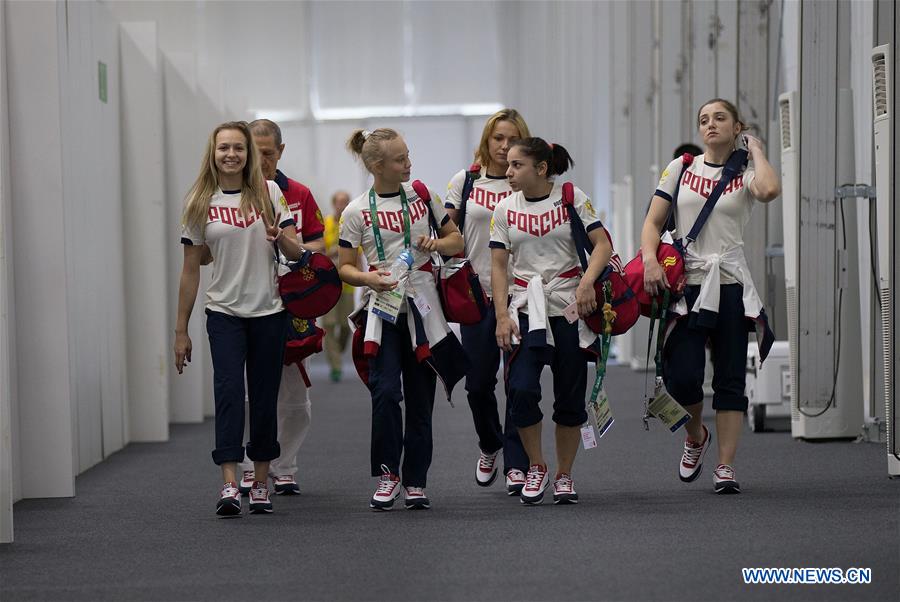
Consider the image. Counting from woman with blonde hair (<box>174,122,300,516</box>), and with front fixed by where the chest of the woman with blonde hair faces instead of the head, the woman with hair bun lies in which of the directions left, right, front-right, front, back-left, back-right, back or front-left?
left

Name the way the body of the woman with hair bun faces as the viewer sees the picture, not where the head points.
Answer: toward the camera

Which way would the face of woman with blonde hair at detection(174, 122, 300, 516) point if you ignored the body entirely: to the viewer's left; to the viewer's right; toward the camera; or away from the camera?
toward the camera

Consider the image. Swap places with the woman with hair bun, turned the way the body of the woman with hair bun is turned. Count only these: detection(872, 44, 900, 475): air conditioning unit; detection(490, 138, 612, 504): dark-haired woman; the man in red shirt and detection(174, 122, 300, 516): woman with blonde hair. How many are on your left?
2

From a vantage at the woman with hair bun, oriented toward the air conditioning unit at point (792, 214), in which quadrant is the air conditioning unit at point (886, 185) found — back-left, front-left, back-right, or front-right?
front-right

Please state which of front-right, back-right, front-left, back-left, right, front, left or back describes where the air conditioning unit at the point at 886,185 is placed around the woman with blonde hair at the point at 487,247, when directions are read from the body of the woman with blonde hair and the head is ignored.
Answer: left

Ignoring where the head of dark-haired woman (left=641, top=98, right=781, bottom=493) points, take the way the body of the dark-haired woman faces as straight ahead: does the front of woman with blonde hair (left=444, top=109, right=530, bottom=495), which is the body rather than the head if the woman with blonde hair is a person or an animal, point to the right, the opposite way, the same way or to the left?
the same way

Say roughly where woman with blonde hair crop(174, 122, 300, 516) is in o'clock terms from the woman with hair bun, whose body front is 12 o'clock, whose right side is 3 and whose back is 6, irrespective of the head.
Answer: The woman with blonde hair is roughly at 3 o'clock from the woman with hair bun.

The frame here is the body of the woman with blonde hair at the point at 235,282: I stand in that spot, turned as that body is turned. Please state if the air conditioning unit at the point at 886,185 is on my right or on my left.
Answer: on my left

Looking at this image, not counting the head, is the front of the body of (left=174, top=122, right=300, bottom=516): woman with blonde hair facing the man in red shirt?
no

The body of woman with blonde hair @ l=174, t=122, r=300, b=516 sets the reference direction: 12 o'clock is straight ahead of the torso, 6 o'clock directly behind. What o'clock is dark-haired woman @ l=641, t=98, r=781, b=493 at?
The dark-haired woman is roughly at 9 o'clock from the woman with blonde hair.

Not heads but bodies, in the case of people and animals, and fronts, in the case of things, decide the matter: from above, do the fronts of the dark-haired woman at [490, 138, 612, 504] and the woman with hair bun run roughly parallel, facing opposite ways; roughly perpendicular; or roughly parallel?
roughly parallel

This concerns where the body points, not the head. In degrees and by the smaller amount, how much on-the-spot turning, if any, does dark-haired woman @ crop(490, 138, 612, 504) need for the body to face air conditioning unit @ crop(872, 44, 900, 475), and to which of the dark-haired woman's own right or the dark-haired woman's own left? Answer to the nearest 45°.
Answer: approximately 90° to the dark-haired woman's own left

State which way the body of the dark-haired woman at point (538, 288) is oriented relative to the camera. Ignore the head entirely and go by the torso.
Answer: toward the camera

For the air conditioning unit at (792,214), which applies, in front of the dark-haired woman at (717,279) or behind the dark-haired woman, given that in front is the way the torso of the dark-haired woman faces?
behind

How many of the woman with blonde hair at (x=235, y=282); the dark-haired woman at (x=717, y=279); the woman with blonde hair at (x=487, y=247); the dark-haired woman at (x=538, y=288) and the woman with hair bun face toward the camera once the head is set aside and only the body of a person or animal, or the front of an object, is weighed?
5

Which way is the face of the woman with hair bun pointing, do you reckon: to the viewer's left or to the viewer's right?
to the viewer's right

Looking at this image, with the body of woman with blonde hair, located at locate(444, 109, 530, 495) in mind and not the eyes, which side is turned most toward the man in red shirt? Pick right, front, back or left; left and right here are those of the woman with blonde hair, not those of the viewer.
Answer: right
